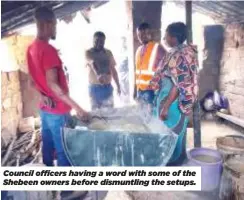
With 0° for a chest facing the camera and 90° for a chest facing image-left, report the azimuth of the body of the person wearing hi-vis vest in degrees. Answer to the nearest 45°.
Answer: approximately 45°

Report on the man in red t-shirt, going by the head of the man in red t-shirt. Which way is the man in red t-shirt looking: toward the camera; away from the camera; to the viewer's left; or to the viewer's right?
to the viewer's right

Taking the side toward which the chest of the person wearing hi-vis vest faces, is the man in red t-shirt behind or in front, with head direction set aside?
in front
